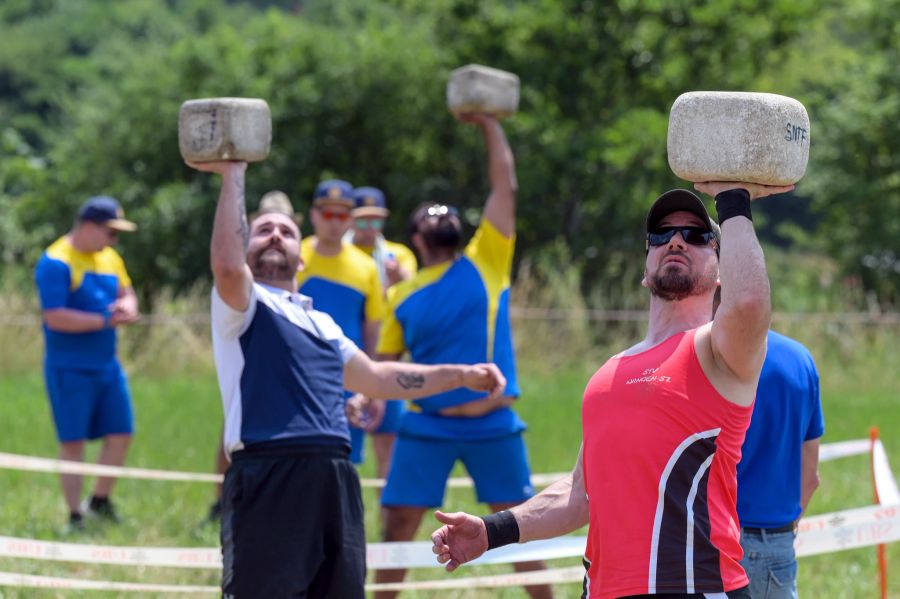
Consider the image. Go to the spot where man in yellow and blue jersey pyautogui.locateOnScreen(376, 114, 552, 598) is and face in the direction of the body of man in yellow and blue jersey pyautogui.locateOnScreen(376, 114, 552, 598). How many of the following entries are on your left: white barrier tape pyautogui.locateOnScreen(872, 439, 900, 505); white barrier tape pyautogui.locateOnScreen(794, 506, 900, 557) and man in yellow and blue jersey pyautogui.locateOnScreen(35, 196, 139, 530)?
2

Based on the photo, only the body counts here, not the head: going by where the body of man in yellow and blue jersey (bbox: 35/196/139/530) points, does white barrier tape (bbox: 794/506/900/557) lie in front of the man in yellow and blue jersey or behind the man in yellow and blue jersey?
in front

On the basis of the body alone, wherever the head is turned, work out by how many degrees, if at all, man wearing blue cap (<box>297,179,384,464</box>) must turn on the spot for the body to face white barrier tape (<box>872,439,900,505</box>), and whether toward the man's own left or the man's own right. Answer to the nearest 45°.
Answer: approximately 45° to the man's own left

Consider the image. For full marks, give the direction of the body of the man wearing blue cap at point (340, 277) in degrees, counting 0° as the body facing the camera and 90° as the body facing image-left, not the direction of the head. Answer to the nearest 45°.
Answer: approximately 0°

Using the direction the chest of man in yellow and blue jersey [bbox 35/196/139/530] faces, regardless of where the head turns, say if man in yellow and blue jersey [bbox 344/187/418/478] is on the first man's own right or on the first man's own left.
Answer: on the first man's own left

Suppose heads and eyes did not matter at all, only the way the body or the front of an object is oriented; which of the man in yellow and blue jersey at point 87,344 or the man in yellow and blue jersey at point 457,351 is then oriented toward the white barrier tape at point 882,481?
the man in yellow and blue jersey at point 87,344

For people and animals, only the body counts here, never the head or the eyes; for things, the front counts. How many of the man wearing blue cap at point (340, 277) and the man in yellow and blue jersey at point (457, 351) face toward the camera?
2

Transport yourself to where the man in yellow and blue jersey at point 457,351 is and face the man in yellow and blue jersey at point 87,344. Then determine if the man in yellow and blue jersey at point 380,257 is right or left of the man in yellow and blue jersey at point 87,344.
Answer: right

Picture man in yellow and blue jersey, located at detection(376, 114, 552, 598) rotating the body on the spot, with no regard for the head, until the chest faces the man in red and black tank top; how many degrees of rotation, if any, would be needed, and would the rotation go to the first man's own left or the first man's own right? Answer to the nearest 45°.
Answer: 0° — they already face them

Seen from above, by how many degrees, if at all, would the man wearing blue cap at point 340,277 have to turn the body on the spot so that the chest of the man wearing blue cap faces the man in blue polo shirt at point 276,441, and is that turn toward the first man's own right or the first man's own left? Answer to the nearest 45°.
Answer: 0° — they already face them

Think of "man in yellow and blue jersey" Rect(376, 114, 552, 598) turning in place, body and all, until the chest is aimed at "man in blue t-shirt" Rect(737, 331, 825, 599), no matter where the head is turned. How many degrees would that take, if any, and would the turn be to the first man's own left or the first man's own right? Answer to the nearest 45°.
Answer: approximately 45° to the first man's own left
